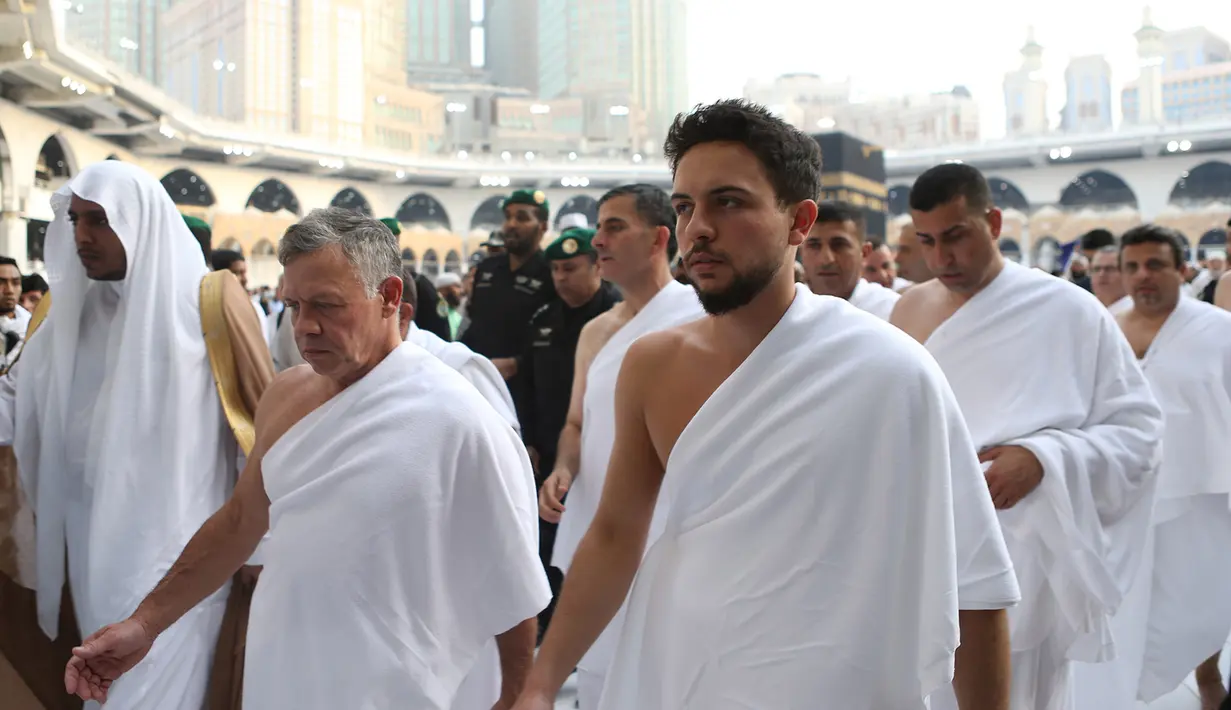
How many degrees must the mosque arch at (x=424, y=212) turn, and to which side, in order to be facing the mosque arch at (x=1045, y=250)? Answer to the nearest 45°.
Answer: approximately 45° to its left

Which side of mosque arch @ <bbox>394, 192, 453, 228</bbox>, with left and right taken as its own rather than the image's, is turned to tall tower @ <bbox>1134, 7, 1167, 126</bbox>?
left

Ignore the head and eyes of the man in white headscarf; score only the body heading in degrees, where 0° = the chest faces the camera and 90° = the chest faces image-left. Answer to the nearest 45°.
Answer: approximately 45°

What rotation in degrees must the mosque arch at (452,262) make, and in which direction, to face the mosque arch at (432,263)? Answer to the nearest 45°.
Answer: approximately 45° to its right

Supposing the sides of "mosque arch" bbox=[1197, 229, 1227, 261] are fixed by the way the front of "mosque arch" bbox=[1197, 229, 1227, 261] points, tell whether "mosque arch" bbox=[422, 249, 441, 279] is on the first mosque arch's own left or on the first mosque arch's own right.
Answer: on the first mosque arch's own right

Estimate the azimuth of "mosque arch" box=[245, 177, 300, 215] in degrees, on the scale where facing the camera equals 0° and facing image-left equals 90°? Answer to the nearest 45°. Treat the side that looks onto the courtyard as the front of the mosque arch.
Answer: approximately 0°
